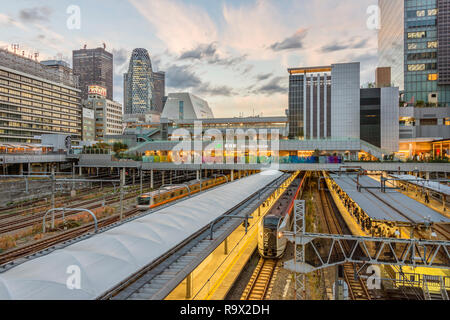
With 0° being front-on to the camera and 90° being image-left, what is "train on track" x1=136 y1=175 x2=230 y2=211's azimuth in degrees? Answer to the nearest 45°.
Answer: approximately 45°
